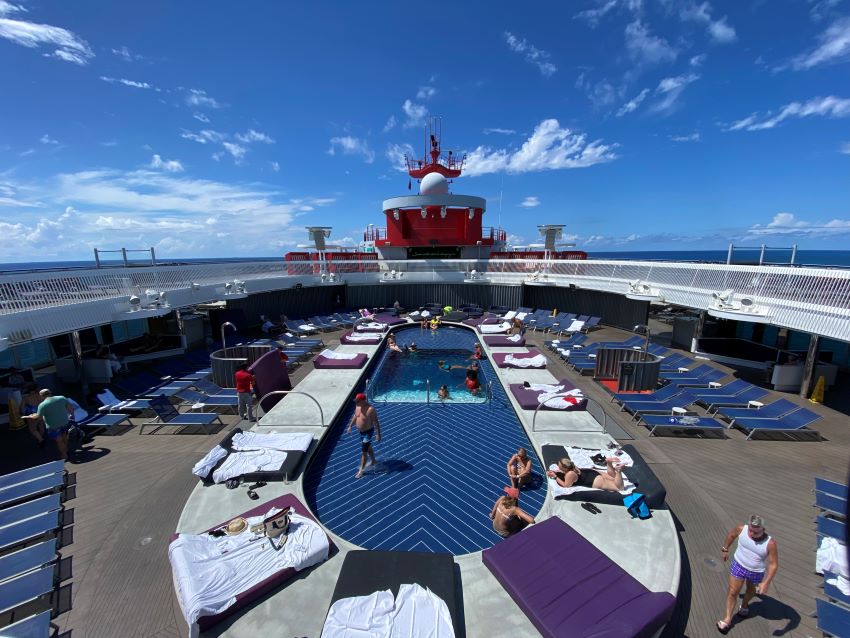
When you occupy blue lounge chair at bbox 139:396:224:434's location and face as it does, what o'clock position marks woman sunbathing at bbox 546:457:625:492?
The woman sunbathing is roughly at 2 o'clock from the blue lounge chair.

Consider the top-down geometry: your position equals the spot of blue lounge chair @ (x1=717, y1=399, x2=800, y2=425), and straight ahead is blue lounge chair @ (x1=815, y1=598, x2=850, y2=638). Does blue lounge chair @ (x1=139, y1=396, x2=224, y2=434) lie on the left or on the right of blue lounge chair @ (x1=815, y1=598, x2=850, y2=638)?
right

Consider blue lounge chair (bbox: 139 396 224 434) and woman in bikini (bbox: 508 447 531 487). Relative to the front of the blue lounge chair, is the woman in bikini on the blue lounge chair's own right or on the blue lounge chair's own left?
on the blue lounge chair's own right

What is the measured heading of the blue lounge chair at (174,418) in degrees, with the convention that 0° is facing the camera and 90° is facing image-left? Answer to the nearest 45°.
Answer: approximately 270°

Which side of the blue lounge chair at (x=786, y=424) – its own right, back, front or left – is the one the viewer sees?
left

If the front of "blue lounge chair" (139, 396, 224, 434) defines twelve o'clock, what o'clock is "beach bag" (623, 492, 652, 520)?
The beach bag is roughly at 2 o'clock from the blue lounge chair.

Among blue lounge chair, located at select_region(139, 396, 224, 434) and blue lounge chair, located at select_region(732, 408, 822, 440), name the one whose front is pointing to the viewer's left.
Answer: blue lounge chair, located at select_region(732, 408, 822, 440)

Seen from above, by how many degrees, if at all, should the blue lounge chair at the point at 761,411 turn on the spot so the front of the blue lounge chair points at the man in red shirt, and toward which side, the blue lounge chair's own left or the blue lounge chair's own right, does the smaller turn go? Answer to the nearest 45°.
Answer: approximately 45° to the blue lounge chair's own left

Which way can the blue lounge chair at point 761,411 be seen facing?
to the viewer's left

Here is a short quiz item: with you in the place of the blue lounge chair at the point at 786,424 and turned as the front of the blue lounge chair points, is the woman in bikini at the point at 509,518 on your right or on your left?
on your left

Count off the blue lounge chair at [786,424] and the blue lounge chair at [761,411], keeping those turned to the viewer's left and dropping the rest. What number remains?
2
